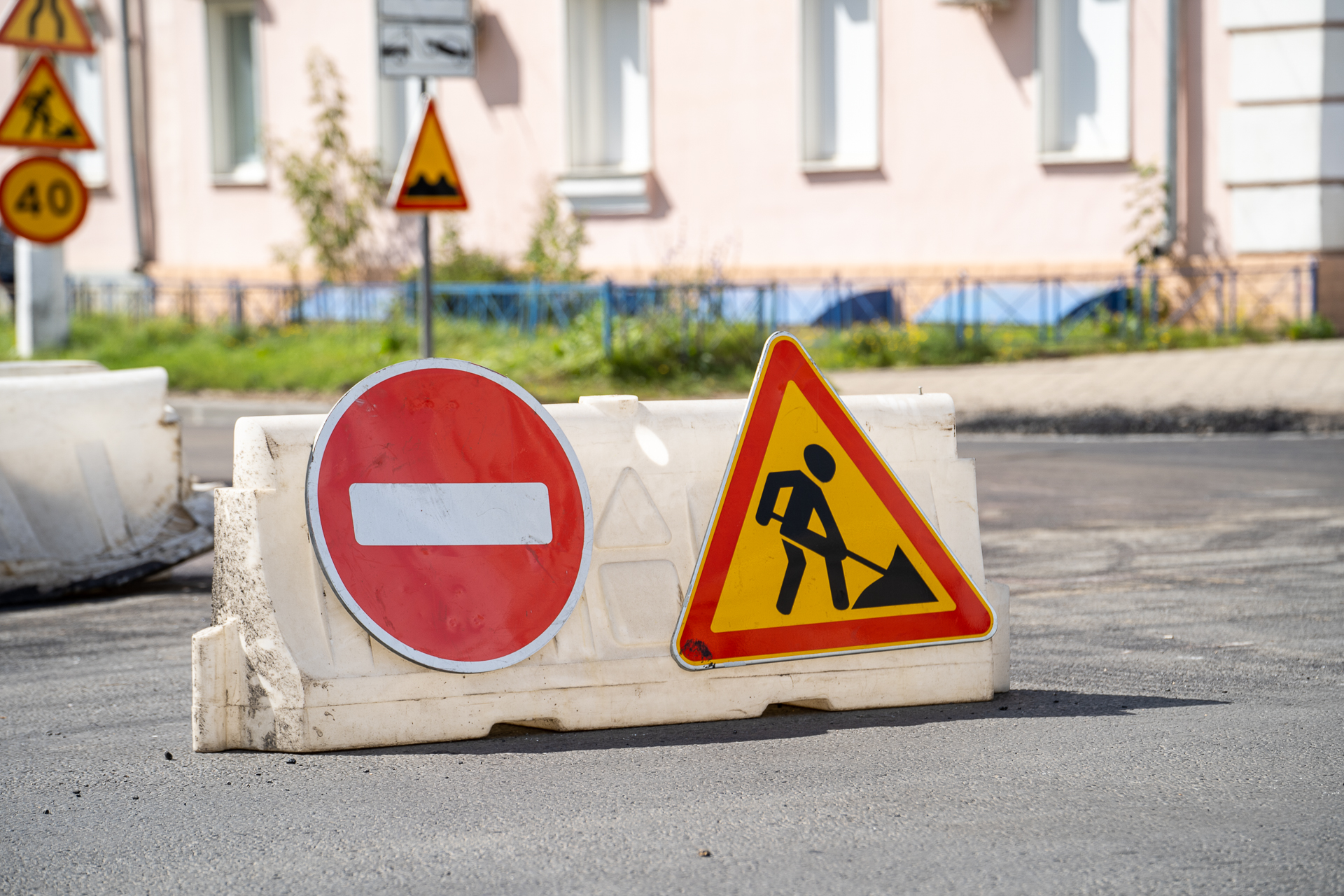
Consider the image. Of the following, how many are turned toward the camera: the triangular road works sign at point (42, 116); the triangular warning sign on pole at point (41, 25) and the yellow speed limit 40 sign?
3

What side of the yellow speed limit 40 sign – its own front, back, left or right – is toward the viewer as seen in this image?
front

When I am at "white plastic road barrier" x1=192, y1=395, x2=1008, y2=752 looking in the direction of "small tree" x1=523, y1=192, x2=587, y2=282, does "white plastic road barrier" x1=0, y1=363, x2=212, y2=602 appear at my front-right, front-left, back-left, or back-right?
front-left

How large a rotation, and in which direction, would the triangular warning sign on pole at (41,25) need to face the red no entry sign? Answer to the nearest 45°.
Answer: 0° — it already faces it

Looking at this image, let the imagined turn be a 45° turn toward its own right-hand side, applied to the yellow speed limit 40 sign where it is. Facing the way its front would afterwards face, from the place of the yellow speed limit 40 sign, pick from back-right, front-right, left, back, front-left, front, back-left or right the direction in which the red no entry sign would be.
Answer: front-left

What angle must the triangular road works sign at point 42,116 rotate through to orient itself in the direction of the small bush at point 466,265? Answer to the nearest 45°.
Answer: approximately 135° to its left

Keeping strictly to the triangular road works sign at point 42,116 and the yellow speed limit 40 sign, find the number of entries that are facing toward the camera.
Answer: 2

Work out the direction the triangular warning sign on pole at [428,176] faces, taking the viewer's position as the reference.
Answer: facing the viewer and to the right of the viewer

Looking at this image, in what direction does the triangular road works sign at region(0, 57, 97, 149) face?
toward the camera

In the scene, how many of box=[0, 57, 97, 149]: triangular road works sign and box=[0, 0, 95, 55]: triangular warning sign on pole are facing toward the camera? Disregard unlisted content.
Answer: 2

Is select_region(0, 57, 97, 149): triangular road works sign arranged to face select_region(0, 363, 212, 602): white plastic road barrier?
yes

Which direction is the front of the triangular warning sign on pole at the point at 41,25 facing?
toward the camera
